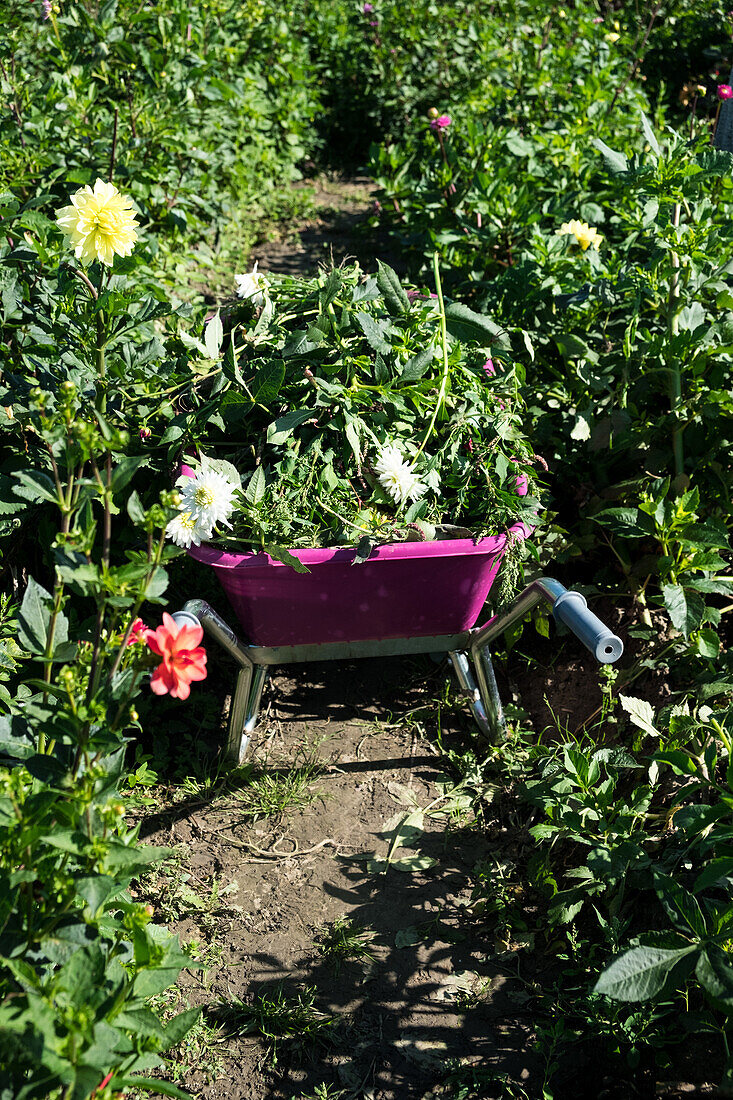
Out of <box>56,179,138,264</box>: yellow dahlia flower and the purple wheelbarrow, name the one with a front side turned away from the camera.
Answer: the purple wheelbarrow

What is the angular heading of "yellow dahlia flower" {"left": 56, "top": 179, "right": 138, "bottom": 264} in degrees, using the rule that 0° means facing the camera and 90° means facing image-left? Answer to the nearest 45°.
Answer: approximately 0°

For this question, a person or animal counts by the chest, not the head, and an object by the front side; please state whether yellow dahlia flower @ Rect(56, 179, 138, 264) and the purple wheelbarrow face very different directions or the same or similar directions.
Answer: very different directions

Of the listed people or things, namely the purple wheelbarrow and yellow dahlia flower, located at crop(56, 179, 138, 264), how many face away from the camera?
1

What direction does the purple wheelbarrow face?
away from the camera
